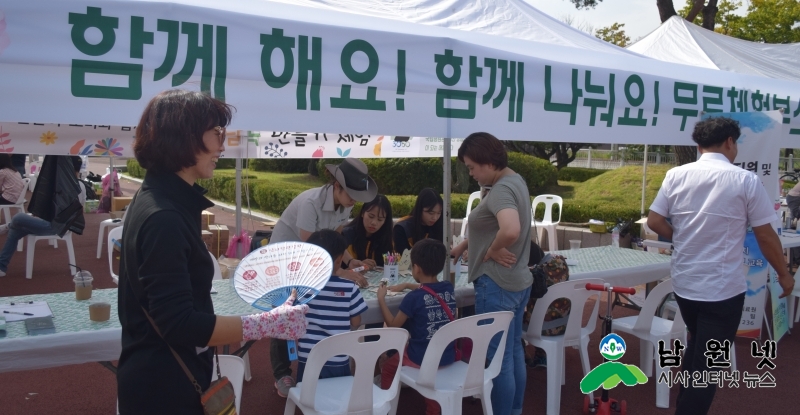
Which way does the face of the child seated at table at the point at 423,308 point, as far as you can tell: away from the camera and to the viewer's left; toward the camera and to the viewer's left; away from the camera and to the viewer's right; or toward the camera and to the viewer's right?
away from the camera and to the viewer's left

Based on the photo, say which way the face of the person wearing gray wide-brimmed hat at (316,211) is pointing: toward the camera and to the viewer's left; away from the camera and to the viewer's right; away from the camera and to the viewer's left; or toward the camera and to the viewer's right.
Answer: toward the camera and to the viewer's right

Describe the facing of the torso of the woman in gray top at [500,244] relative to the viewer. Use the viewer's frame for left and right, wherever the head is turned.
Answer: facing to the left of the viewer

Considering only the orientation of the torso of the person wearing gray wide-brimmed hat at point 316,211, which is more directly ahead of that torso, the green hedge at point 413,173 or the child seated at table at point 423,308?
the child seated at table

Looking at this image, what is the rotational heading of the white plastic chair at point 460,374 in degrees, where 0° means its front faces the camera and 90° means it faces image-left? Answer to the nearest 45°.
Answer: approximately 135°

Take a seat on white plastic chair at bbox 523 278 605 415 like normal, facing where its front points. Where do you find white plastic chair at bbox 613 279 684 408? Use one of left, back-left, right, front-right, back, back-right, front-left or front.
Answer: right

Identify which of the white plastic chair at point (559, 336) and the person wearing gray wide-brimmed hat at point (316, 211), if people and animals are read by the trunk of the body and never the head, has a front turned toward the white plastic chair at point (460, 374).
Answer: the person wearing gray wide-brimmed hat

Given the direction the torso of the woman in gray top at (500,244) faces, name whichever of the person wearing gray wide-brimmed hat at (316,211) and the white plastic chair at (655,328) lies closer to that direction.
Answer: the person wearing gray wide-brimmed hat

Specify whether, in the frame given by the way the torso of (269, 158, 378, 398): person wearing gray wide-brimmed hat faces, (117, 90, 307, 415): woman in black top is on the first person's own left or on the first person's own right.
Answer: on the first person's own right

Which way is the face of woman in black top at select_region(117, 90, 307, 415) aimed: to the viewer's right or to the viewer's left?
to the viewer's right

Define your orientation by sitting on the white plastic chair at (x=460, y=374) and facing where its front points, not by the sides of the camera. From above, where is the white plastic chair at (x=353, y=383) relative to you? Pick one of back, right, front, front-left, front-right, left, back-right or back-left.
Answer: left

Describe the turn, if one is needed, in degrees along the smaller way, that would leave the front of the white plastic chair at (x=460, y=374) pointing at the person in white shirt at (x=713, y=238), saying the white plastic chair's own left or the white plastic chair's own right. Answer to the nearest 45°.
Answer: approximately 135° to the white plastic chair's own right

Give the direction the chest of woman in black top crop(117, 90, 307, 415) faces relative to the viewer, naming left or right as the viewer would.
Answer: facing to the right of the viewer

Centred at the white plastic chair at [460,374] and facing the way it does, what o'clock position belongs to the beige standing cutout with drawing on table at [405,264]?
The beige standing cutout with drawing on table is roughly at 1 o'clock from the white plastic chair.

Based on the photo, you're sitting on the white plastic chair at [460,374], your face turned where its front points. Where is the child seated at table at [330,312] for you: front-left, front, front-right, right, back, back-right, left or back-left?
front-left
